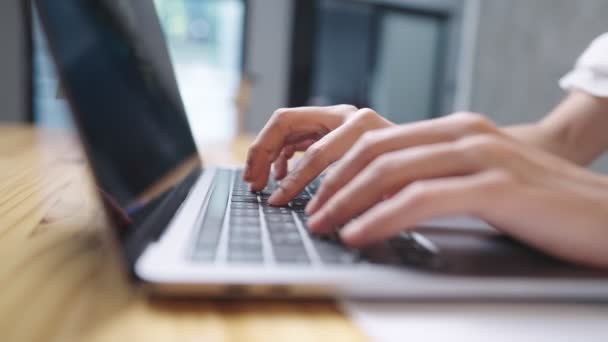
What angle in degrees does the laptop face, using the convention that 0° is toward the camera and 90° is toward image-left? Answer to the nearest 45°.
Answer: approximately 270°
